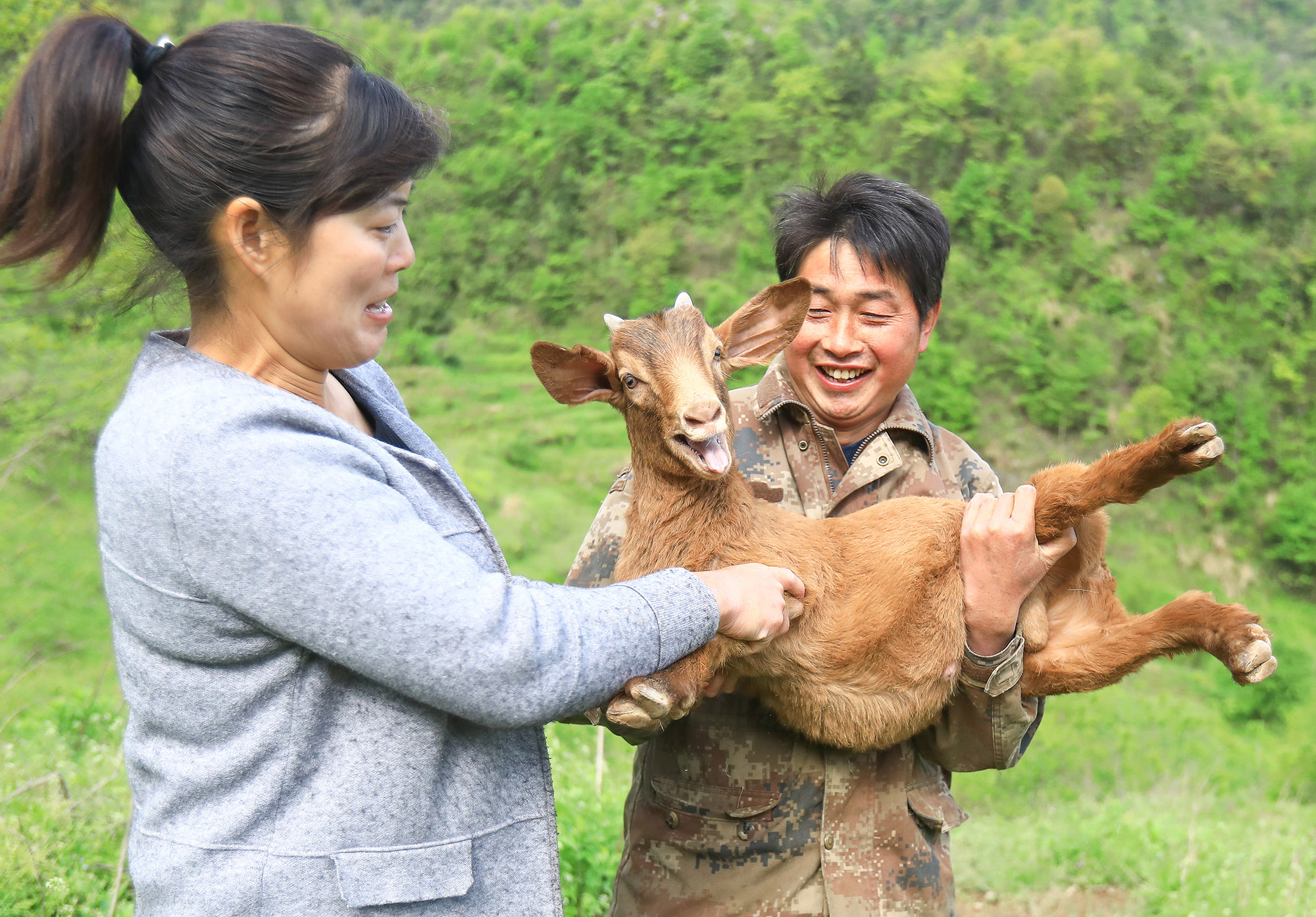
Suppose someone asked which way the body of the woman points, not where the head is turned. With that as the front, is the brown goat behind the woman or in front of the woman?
in front

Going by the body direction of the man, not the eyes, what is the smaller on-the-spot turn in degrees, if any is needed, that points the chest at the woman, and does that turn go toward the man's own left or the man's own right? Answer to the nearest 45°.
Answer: approximately 45° to the man's own right

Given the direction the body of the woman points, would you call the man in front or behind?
in front

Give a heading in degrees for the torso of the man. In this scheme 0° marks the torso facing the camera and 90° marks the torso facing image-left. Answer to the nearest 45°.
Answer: approximately 0°

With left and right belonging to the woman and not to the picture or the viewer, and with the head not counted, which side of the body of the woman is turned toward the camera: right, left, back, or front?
right

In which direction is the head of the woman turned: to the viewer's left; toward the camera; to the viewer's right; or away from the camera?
to the viewer's right
